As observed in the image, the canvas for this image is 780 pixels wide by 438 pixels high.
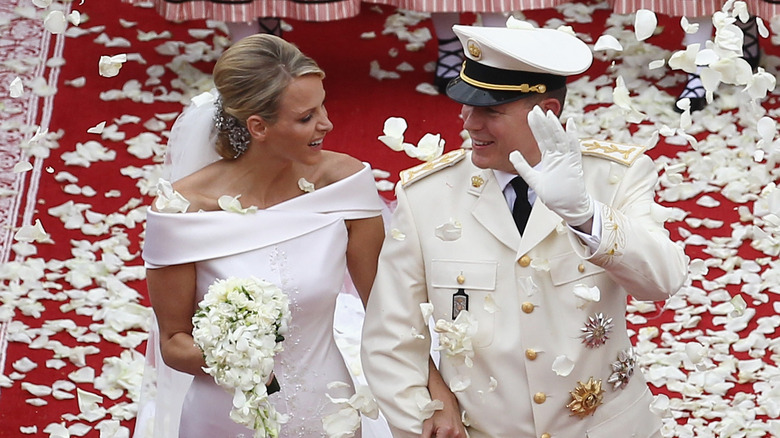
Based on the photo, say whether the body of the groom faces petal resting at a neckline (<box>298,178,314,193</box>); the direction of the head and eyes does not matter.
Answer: no

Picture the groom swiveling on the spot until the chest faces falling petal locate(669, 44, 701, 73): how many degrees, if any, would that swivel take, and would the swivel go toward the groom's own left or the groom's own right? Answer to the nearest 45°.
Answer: approximately 135° to the groom's own left

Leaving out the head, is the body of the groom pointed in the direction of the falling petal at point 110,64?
no

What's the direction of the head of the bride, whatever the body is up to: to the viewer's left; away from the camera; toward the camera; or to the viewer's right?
to the viewer's right

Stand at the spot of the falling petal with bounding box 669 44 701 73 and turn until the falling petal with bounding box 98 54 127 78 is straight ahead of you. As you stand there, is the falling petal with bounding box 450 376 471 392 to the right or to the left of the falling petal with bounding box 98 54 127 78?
left

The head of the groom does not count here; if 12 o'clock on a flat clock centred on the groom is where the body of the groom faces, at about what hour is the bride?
The bride is roughly at 4 o'clock from the groom.

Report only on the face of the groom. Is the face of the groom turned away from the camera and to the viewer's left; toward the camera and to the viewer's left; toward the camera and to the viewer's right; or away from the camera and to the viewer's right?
toward the camera and to the viewer's left

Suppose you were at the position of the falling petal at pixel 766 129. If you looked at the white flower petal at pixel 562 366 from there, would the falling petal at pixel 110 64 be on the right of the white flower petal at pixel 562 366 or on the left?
right

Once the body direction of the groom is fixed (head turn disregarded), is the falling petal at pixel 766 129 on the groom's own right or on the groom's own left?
on the groom's own left

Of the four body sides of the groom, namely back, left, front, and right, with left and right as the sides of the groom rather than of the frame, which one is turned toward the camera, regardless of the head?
front
